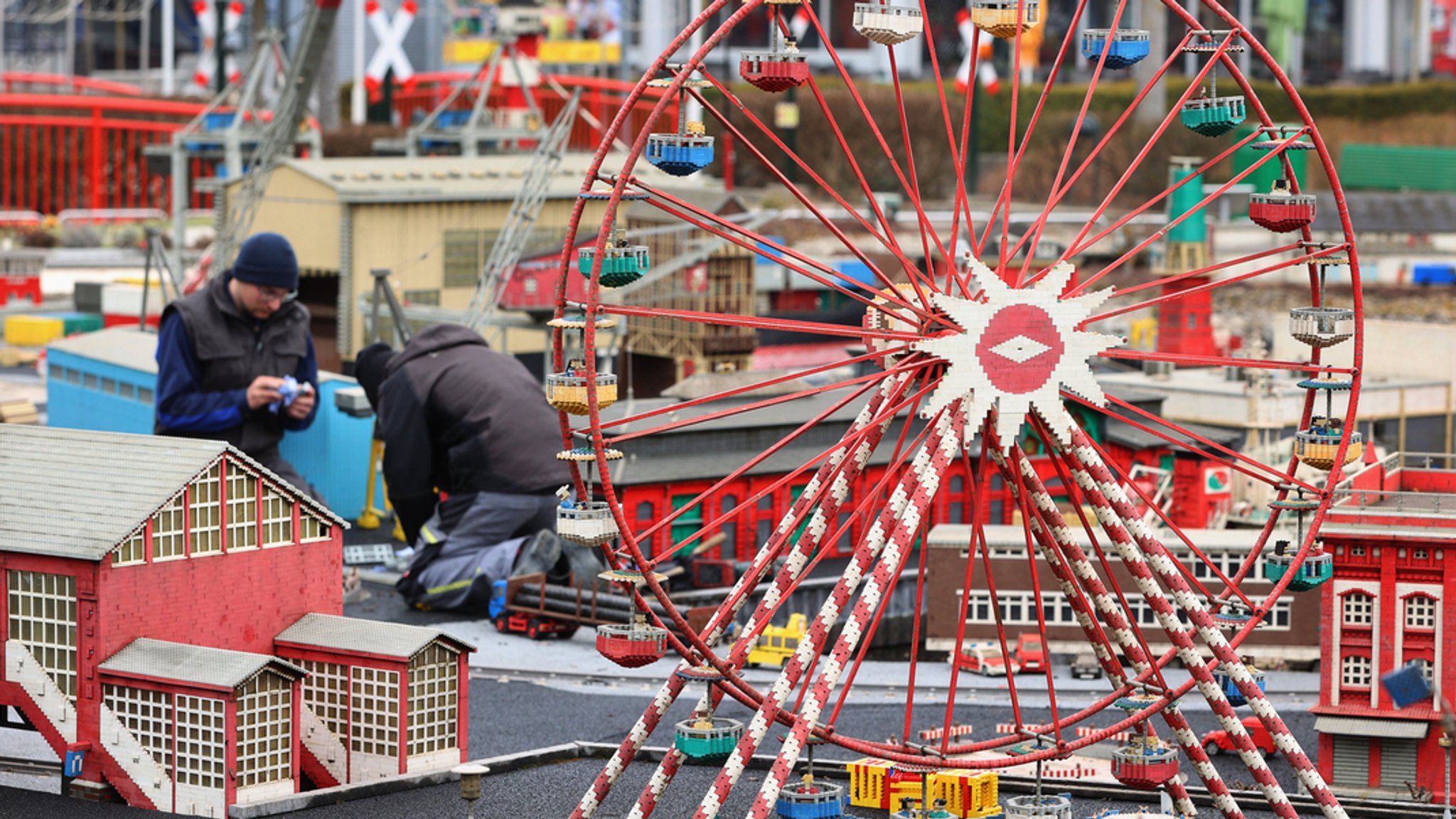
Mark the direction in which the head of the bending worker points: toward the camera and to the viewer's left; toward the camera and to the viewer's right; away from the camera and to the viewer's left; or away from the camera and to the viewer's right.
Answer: away from the camera and to the viewer's left

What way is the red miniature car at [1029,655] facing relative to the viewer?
toward the camera

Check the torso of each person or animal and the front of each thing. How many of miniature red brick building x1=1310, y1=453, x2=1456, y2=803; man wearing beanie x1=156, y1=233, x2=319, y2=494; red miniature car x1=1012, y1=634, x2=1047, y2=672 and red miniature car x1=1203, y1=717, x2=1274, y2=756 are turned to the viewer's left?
1

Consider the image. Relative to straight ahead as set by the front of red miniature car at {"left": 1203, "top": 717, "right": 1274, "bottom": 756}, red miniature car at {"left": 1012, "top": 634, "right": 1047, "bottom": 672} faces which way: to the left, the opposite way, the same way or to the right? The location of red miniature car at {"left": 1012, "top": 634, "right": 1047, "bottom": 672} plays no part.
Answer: to the left

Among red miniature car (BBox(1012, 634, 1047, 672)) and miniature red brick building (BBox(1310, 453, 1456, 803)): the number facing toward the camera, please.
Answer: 2

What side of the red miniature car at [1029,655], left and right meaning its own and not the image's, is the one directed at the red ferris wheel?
front

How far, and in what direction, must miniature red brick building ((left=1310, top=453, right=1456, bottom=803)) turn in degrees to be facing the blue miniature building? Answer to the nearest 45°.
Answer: approximately 135° to its right

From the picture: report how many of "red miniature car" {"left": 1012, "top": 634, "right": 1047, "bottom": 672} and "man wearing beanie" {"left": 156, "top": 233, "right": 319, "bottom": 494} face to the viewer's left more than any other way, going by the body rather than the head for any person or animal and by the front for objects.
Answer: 0

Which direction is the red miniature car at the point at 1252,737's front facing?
to the viewer's left

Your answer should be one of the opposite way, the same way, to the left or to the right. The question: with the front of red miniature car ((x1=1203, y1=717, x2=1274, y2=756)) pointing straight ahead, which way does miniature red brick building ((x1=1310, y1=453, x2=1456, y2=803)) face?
to the left

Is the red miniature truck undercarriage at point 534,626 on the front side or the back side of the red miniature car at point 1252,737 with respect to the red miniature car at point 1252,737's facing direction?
on the front side

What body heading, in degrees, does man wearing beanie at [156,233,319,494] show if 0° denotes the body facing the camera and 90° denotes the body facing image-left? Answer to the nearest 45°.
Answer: approximately 315°

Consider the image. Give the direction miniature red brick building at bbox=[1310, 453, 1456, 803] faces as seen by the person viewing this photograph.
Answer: facing the viewer

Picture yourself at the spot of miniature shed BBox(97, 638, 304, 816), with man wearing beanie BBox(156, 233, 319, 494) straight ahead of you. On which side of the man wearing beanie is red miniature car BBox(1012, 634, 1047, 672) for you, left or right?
right

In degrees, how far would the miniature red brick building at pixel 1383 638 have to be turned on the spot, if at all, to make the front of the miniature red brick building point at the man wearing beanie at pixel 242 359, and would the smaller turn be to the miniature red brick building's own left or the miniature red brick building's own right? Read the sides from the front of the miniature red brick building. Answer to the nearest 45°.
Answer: approximately 90° to the miniature red brick building's own right

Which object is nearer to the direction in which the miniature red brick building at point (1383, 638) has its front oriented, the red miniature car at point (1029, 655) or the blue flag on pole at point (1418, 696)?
the blue flag on pole

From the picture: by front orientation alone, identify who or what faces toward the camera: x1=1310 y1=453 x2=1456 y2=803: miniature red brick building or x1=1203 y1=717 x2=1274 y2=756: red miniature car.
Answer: the miniature red brick building
